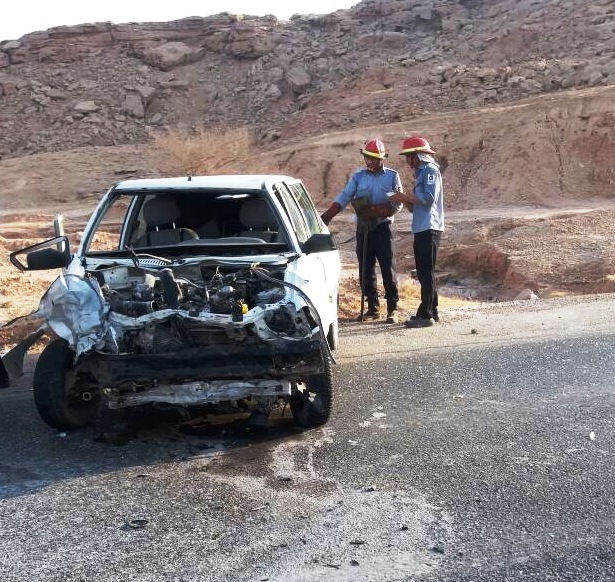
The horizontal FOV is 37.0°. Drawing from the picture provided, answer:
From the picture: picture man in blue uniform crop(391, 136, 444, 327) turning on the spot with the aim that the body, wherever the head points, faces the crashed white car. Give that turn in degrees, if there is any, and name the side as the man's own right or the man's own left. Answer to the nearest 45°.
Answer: approximately 90° to the man's own left

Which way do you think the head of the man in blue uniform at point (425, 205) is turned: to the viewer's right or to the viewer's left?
to the viewer's left

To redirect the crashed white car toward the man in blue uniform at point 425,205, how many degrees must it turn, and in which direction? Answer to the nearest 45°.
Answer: approximately 135° to its left

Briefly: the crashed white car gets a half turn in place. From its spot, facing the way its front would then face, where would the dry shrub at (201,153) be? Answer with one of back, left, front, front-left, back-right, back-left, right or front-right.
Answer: front

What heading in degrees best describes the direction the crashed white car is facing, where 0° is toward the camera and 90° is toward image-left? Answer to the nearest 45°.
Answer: approximately 0°

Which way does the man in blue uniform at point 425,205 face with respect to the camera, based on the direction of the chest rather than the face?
to the viewer's left

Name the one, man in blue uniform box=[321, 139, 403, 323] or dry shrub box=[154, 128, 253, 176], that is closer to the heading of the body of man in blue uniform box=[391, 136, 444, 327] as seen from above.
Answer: the man in blue uniform

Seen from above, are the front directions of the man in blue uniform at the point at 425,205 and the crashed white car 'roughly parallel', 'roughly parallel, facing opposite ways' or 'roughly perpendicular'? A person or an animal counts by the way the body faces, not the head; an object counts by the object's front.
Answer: roughly perpendicular

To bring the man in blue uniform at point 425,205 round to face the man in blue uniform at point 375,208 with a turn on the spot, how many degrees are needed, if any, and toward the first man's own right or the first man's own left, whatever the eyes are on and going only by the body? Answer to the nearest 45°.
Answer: approximately 45° to the first man's own right
